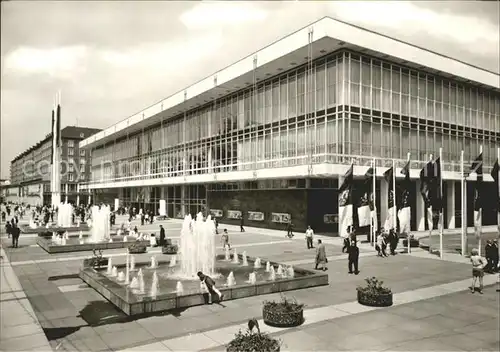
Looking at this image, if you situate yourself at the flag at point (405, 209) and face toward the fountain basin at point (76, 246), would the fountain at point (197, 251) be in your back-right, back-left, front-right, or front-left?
front-left

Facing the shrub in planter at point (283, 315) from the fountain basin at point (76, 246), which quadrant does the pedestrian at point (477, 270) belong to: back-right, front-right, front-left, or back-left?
front-left

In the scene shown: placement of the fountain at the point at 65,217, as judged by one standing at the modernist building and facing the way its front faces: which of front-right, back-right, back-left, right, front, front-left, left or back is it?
front-right

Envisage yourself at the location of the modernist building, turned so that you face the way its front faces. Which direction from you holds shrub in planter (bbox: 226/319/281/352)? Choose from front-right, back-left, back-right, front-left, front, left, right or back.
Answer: front-left

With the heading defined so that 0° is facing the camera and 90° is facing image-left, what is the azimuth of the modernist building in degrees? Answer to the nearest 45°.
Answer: approximately 45°

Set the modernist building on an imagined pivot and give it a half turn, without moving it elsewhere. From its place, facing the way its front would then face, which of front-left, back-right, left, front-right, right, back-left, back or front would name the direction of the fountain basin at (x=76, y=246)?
back

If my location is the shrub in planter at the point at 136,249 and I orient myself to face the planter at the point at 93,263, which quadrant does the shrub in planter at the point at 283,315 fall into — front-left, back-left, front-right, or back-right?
front-left

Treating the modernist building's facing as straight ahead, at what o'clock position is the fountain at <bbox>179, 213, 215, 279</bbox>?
The fountain is roughly at 11 o'clock from the modernist building.

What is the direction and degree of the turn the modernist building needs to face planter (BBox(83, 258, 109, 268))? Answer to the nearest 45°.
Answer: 0° — it already faces it

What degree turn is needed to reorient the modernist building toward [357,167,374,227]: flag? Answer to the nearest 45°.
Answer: approximately 45° to its left
